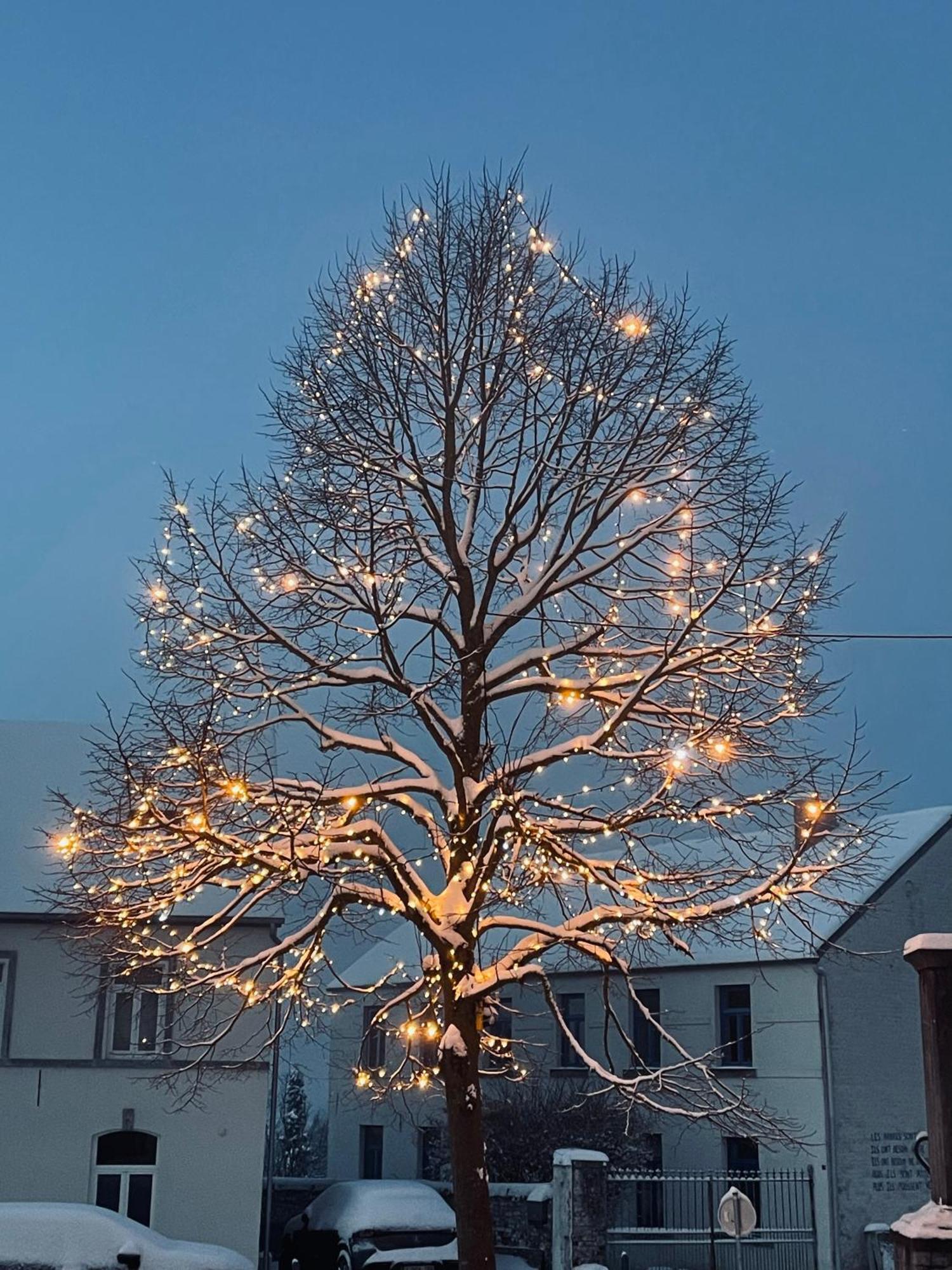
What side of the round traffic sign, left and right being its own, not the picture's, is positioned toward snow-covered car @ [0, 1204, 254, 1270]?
left

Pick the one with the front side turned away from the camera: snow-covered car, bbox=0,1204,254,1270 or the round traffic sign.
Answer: the round traffic sign

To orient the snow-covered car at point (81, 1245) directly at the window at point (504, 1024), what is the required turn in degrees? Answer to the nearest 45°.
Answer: approximately 45° to its left

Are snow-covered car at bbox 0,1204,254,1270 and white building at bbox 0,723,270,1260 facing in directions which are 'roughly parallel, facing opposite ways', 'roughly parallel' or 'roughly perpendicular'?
roughly perpendicular

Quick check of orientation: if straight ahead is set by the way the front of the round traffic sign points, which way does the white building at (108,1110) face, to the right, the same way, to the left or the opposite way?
the opposite way

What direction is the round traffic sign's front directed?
away from the camera

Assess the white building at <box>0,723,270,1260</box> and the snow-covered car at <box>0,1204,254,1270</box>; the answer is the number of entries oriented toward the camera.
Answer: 1

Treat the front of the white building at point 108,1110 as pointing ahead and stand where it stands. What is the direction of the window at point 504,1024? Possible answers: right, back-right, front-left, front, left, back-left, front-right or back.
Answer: back-left

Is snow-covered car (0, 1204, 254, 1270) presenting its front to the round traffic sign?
yes

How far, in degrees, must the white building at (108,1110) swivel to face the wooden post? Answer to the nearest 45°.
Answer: approximately 45° to its left

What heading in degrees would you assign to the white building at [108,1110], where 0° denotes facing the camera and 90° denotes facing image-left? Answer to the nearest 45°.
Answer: approximately 0°

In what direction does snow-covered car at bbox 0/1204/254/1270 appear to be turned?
to the viewer's right

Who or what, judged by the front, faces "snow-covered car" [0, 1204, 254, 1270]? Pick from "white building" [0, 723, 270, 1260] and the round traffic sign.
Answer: the white building

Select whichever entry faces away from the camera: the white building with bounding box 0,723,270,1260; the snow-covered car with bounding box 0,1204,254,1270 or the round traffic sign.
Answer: the round traffic sign
